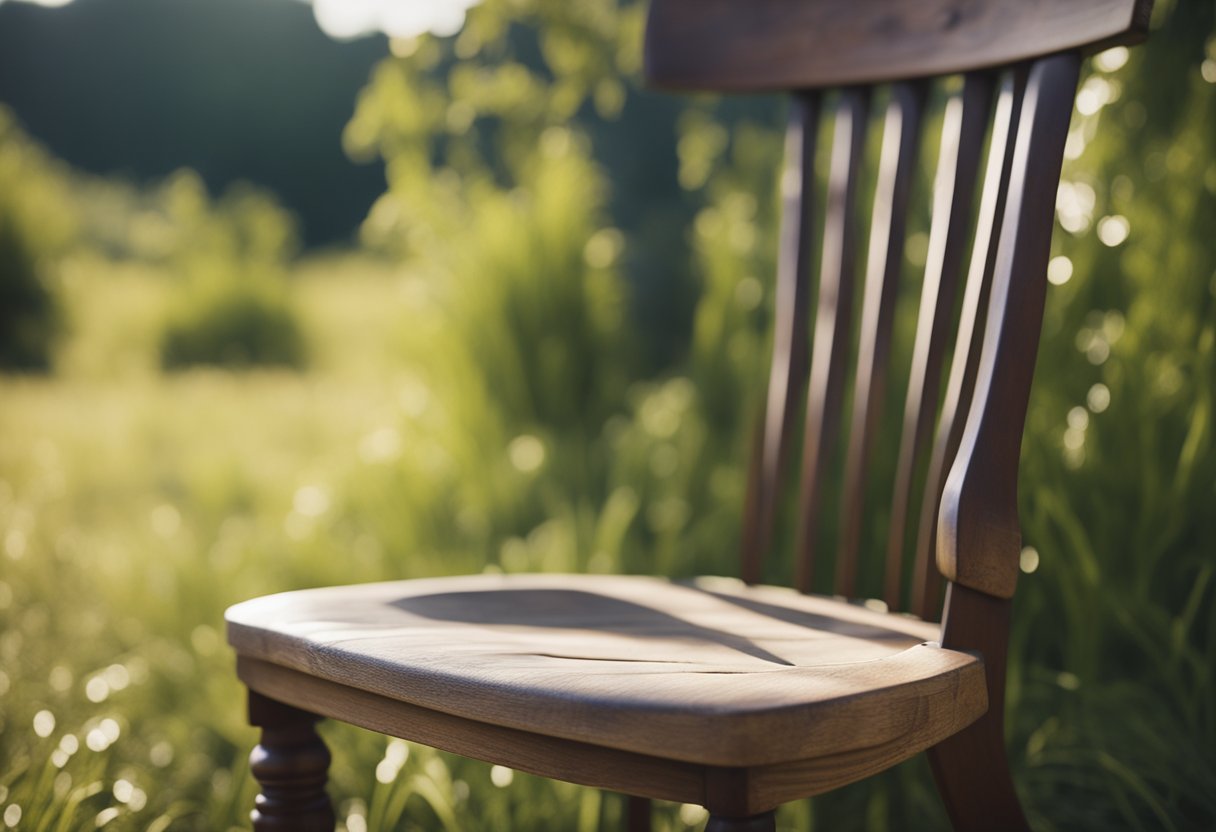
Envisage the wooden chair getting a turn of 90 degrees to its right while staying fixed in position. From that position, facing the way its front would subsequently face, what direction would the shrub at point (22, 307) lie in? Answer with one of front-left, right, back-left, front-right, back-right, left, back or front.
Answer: front

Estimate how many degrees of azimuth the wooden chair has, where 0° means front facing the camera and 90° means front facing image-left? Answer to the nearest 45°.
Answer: approximately 45°

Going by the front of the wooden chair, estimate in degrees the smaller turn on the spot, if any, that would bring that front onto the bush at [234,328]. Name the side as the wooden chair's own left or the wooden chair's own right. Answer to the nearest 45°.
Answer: approximately 90° to the wooden chair's own right
